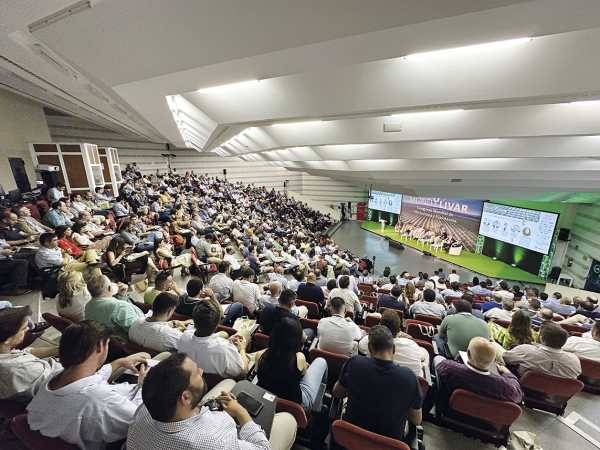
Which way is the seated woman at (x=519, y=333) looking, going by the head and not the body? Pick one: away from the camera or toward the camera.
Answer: away from the camera

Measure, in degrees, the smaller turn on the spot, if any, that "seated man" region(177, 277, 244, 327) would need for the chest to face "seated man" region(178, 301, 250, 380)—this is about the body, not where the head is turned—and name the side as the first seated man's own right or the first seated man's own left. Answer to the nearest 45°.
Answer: approximately 135° to the first seated man's own right

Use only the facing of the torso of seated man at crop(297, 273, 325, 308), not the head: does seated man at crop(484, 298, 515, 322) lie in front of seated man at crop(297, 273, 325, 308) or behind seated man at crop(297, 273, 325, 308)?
in front

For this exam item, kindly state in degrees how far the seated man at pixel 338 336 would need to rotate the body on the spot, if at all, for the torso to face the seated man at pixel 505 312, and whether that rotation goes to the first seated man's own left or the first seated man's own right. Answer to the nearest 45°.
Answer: approximately 45° to the first seated man's own right

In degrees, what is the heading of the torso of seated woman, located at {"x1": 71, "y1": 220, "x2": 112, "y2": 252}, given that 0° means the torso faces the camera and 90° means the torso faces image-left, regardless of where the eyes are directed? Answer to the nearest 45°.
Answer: approximately 270°

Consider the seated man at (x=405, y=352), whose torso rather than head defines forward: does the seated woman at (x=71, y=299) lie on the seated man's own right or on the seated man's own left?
on the seated man's own left

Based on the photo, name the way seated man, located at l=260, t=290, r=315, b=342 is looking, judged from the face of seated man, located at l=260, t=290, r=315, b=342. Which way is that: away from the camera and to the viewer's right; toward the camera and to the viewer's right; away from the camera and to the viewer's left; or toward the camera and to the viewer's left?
away from the camera and to the viewer's right

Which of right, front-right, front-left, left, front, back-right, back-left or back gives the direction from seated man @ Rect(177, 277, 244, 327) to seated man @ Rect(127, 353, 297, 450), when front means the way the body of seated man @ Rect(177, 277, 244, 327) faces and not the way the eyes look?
back-right

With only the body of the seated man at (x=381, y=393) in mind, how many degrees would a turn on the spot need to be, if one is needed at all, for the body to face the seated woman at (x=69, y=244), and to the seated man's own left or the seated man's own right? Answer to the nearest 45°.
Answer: approximately 90° to the seated man's own left

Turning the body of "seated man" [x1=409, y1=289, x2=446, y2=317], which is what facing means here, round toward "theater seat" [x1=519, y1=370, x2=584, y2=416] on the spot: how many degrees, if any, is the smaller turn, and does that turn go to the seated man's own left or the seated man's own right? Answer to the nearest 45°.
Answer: approximately 135° to the seated man's own right

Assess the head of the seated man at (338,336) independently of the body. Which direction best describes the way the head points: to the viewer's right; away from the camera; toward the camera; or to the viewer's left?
away from the camera

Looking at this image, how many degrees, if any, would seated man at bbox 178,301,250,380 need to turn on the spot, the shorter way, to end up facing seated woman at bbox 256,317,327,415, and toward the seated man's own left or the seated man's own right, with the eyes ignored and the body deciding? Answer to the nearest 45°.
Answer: approximately 90° to the seated man's own right

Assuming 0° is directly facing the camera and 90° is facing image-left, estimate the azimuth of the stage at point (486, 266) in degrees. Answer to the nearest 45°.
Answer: approximately 45°

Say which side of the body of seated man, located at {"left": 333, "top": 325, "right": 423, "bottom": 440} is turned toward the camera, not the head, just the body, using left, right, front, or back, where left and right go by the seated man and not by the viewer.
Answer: back

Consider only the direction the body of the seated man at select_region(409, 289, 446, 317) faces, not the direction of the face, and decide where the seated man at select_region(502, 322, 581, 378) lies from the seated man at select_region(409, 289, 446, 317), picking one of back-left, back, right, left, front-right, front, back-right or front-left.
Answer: back-right

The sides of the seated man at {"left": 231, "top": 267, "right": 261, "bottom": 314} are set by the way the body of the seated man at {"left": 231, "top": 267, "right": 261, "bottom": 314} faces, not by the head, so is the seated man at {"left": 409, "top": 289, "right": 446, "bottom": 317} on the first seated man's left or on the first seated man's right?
on the first seated man's right

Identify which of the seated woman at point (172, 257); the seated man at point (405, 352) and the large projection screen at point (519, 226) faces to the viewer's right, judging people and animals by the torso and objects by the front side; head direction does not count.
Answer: the seated woman

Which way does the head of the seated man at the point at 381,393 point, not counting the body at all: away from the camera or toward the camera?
away from the camera
